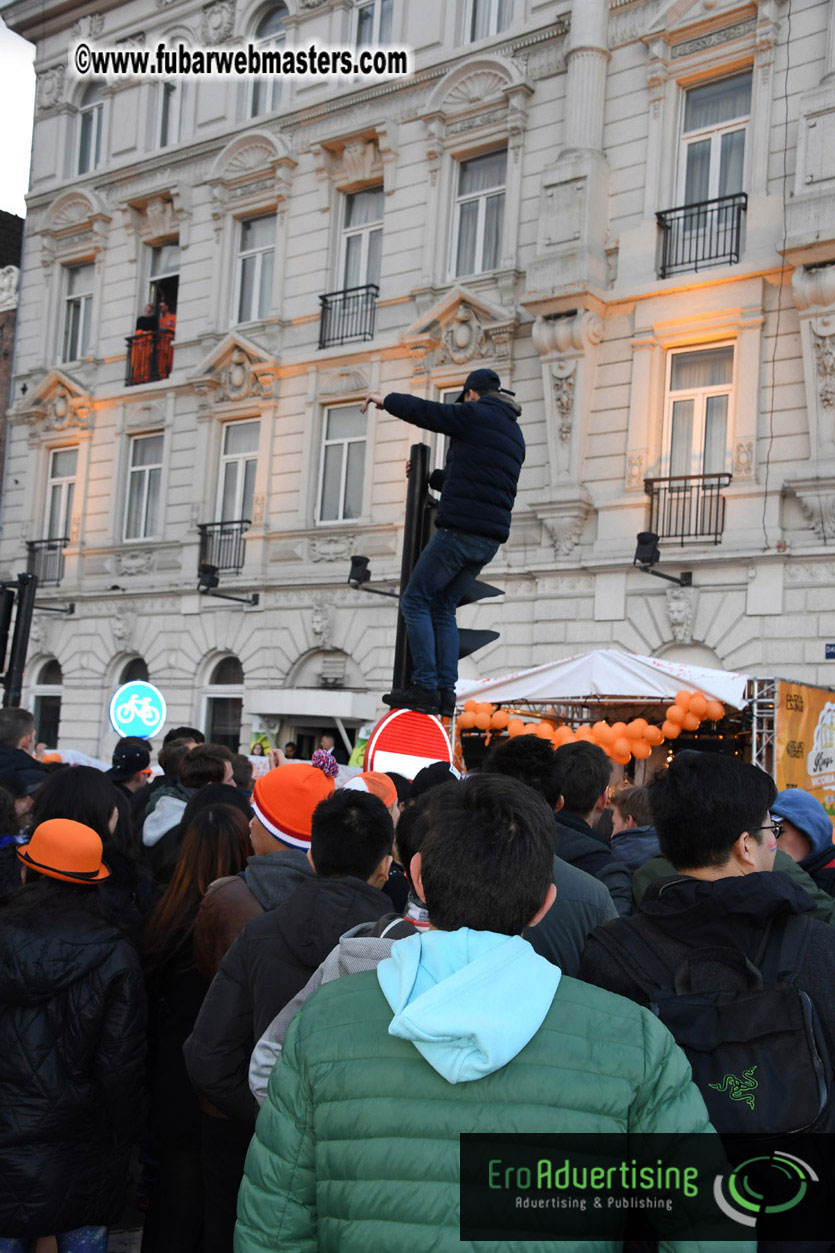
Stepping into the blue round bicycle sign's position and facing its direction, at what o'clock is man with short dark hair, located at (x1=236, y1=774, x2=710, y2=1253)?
The man with short dark hair is roughly at 12 o'clock from the blue round bicycle sign.

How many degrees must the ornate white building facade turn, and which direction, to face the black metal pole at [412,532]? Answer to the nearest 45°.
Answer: approximately 45° to its left

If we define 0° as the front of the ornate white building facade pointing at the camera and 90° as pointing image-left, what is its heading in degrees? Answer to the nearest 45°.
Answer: approximately 45°

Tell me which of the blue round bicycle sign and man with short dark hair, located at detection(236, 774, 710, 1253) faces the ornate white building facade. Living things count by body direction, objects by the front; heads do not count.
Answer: the man with short dark hair

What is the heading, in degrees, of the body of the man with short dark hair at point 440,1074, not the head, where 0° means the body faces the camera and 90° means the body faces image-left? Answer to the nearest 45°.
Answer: approximately 180°

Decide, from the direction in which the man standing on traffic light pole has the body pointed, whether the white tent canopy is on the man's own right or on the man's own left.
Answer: on the man's own right

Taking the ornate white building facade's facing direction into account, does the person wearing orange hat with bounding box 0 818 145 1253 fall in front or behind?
in front

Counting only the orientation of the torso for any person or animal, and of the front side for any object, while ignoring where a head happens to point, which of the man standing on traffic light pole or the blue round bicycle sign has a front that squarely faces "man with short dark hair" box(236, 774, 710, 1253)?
the blue round bicycle sign

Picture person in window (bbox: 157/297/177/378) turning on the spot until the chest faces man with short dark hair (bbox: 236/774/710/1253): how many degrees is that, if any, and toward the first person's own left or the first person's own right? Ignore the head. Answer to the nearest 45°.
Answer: approximately 45° to the first person's own left

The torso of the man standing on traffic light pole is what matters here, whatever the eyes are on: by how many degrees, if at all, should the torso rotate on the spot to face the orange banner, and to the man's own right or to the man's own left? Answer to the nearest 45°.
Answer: approximately 90° to the man's own right

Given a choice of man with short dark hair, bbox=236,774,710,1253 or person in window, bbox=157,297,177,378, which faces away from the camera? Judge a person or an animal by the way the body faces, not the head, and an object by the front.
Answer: the man with short dark hair

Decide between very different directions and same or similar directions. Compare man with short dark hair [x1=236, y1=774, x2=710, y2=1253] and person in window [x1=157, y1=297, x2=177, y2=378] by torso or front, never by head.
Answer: very different directions

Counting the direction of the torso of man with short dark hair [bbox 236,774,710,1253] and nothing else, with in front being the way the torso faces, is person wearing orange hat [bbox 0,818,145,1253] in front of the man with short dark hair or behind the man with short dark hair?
in front

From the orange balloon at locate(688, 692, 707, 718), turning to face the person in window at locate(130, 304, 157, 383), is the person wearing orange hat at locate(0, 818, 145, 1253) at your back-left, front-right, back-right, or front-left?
back-left

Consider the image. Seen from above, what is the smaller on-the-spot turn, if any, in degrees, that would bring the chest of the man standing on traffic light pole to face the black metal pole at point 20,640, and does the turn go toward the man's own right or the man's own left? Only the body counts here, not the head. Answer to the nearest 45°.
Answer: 0° — they already face it

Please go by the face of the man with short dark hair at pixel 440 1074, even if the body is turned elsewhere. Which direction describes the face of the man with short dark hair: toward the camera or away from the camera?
away from the camera
